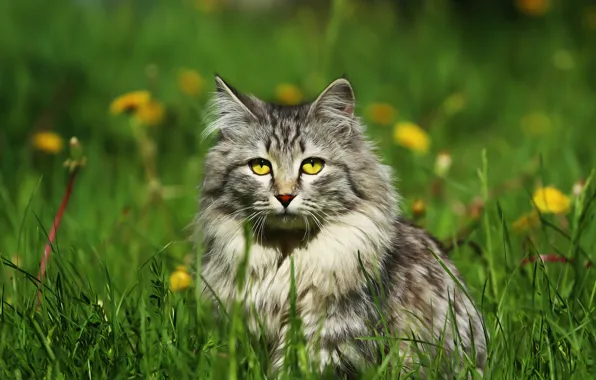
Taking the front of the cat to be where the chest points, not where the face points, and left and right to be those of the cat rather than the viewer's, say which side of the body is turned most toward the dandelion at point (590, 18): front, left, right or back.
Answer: back

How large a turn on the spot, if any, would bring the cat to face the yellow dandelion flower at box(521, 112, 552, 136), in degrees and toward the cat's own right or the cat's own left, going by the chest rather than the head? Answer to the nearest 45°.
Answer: approximately 180°

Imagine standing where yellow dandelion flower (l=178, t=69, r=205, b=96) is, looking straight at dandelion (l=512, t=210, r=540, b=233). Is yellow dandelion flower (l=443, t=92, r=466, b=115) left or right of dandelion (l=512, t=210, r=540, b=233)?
left

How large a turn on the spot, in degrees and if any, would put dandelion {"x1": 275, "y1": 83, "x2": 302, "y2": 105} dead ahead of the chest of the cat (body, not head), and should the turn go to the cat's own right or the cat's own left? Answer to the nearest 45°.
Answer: approximately 135° to the cat's own right

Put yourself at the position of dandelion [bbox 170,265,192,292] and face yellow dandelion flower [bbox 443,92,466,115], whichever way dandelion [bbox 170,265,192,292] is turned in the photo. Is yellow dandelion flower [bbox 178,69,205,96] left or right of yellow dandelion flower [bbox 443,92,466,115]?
left

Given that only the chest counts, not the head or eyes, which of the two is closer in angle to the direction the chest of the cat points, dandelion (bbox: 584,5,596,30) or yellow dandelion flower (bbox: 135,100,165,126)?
the yellow dandelion flower

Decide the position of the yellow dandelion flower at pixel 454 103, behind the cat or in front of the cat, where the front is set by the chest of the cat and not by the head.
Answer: behind

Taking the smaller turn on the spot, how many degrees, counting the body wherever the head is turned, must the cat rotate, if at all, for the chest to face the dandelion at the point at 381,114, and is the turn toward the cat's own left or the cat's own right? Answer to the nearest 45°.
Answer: approximately 135° to the cat's own right

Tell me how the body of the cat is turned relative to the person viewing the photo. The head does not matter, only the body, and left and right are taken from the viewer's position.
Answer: facing the viewer and to the left of the viewer

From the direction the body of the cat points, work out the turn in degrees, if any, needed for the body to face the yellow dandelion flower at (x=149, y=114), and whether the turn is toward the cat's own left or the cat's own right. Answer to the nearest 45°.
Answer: approximately 90° to the cat's own right
